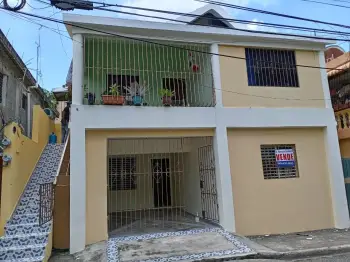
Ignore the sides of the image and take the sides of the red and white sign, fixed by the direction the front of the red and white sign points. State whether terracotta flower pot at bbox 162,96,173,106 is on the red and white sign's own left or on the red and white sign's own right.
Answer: on the red and white sign's own right

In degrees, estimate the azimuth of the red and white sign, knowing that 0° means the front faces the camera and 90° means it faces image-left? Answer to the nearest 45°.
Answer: approximately 0°

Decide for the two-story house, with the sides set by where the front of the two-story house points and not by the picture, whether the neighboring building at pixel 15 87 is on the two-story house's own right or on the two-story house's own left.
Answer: on the two-story house's own right

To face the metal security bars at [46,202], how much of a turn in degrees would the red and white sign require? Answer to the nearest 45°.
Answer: approximately 45° to its right

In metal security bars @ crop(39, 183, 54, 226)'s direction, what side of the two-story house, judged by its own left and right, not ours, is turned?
right

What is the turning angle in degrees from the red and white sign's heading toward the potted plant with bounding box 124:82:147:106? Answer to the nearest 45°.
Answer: approximately 45° to its right

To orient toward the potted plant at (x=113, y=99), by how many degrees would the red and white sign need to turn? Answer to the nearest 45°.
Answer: approximately 45° to its right

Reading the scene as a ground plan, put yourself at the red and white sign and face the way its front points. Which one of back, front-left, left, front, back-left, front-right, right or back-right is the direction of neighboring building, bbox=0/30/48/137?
right

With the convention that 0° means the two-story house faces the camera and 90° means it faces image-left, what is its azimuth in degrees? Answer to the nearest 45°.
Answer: approximately 0°
